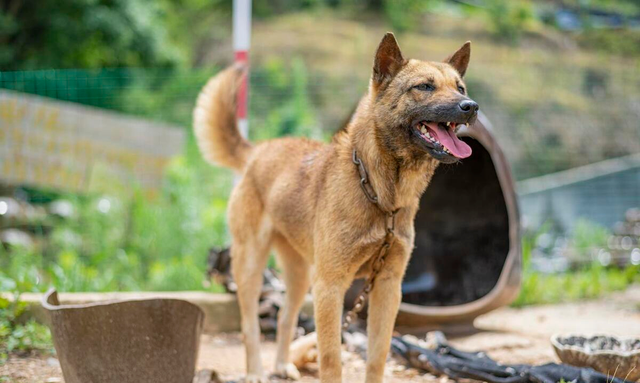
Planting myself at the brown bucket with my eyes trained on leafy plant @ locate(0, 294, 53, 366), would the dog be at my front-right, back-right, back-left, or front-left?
back-right

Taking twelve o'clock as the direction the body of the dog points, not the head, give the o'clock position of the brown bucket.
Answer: The brown bucket is roughly at 4 o'clock from the dog.

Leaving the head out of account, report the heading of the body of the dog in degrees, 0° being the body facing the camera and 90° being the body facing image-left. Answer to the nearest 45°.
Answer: approximately 315°

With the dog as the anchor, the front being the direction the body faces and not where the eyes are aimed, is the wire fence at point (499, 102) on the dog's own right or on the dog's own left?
on the dog's own left

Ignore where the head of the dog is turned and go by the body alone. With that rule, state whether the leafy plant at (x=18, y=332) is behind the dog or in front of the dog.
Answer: behind
